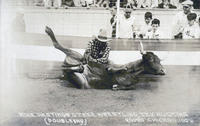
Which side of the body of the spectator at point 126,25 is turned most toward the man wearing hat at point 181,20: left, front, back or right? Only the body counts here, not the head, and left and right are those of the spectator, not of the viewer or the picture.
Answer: left

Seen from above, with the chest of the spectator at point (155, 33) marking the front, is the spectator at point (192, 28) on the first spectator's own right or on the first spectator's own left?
on the first spectator's own left

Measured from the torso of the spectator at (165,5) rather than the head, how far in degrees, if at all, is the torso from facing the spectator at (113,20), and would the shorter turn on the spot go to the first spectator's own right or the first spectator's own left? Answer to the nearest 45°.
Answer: approximately 90° to the first spectator's own right

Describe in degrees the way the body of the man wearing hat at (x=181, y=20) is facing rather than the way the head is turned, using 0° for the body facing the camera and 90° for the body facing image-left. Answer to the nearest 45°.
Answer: approximately 315°

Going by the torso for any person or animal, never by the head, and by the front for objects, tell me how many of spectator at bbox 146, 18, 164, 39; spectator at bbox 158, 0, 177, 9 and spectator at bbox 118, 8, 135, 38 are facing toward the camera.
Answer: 3

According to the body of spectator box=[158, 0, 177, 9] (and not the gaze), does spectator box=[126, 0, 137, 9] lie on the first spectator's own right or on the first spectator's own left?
on the first spectator's own right

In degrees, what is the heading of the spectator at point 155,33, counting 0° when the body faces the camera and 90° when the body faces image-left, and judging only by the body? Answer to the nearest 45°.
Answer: approximately 0°

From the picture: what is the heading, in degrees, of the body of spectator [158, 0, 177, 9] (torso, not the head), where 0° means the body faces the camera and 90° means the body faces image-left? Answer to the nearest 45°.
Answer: approximately 0°

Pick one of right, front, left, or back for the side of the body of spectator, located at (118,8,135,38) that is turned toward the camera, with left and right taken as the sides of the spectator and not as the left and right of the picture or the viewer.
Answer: front

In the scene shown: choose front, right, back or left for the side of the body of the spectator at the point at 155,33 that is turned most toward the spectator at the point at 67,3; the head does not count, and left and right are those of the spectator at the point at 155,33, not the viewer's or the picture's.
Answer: right
